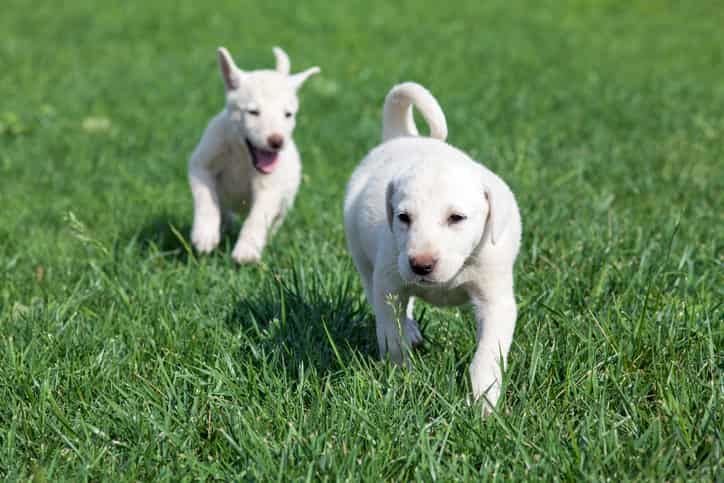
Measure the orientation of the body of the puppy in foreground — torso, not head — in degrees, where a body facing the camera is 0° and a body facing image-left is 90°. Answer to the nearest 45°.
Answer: approximately 0°

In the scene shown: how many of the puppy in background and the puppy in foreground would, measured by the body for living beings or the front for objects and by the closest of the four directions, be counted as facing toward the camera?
2

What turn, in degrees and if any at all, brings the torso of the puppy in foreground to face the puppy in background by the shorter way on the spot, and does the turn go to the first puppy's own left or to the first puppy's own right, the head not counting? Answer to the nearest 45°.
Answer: approximately 135° to the first puppy's own right

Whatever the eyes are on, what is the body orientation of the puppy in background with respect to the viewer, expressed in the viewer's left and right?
facing the viewer

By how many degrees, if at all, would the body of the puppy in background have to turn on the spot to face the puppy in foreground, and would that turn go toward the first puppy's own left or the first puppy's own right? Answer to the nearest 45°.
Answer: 0° — it already faces it
